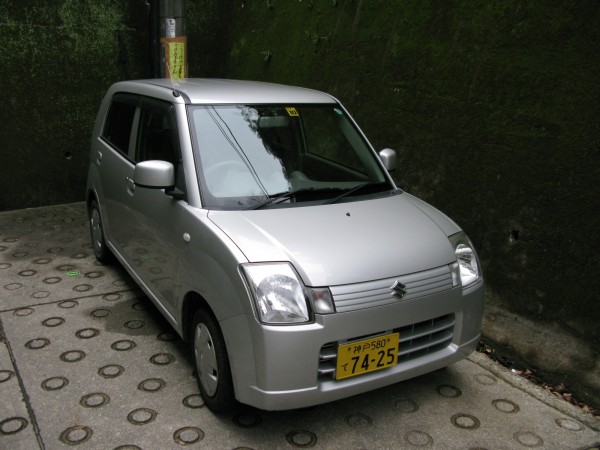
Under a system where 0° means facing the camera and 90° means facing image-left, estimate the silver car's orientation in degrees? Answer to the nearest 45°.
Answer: approximately 315°

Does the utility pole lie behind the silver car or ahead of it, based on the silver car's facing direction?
behind
